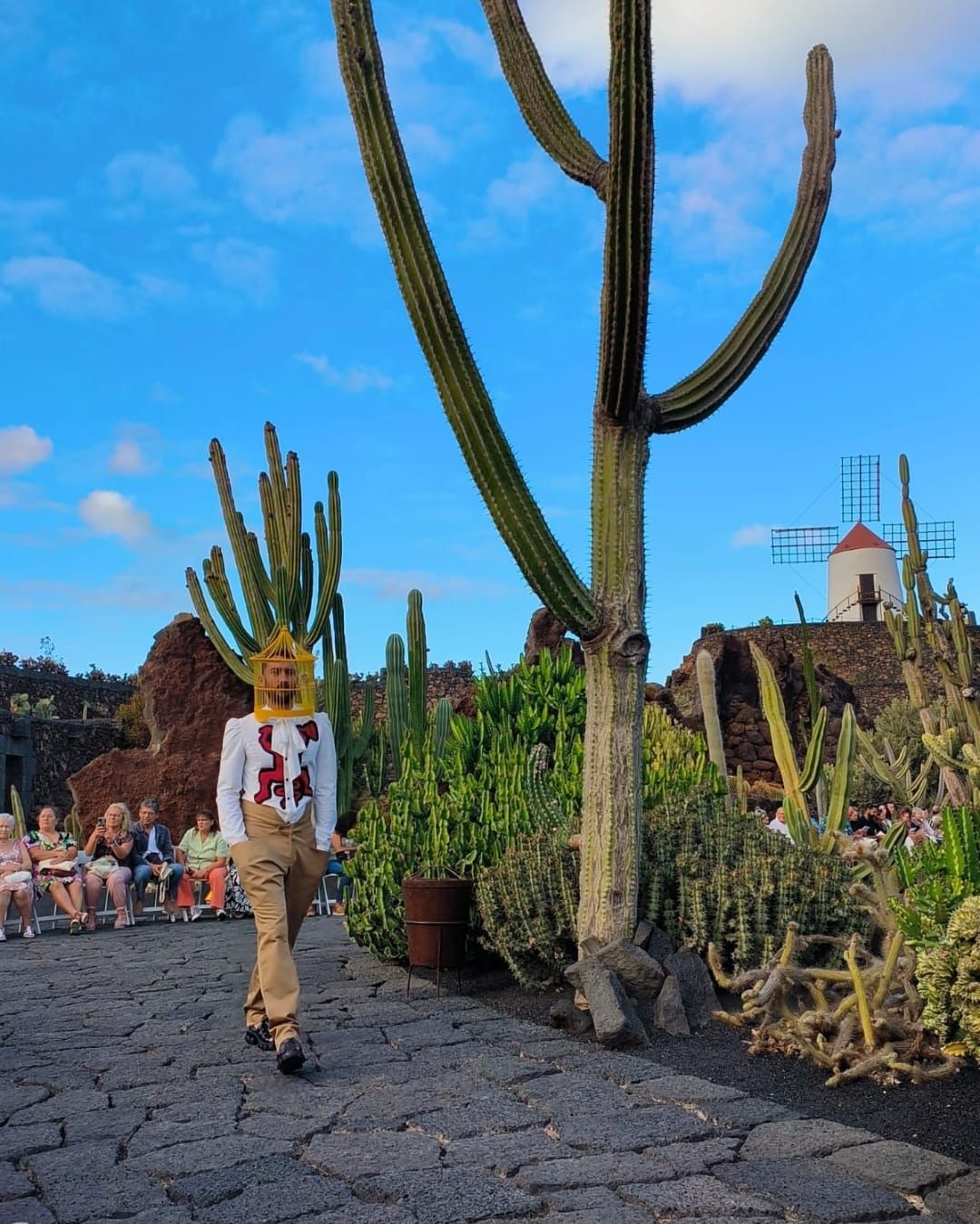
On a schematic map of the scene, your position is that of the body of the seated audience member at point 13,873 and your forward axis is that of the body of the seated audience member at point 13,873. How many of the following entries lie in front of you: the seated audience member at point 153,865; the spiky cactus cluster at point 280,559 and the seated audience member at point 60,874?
0

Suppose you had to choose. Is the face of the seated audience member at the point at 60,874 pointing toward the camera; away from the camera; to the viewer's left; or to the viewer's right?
toward the camera

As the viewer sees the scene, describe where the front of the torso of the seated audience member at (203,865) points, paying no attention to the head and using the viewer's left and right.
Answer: facing the viewer

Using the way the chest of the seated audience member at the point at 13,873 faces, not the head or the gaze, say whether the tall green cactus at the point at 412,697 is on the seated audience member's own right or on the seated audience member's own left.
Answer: on the seated audience member's own left

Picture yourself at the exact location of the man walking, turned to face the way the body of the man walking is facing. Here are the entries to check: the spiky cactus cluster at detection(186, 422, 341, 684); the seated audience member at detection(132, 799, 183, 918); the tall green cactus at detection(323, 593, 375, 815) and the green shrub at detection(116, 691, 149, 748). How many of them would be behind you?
4

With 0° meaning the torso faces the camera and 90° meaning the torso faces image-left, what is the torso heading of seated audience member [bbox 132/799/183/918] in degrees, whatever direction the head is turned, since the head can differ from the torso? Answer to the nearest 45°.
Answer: approximately 0°

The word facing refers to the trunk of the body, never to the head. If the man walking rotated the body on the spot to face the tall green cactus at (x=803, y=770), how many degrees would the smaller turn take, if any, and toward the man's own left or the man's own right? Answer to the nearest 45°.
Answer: approximately 135° to the man's own left

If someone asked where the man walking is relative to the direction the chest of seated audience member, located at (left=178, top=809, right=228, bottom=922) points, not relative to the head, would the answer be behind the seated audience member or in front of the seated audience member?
in front

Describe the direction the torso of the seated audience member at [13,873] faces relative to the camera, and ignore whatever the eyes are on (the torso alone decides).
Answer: toward the camera

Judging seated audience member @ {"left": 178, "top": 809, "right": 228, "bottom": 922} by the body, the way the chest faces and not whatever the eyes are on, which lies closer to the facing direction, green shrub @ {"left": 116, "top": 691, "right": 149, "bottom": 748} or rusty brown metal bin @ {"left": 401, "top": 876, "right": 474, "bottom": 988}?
the rusty brown metal bin

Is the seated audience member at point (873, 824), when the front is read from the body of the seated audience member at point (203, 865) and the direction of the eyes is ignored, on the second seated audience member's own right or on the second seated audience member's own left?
on the second seated audience member's own left

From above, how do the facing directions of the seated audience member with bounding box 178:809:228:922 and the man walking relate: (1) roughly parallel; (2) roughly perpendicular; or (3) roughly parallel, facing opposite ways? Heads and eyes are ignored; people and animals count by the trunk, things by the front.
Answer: roughly parallel

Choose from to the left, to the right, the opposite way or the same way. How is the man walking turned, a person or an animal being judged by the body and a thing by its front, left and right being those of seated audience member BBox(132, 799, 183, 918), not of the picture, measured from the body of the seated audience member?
the same way

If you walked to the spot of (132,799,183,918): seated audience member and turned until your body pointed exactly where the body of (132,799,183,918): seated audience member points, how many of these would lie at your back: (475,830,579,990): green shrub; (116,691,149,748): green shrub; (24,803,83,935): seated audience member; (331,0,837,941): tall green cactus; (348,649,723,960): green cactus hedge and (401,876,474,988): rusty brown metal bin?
1

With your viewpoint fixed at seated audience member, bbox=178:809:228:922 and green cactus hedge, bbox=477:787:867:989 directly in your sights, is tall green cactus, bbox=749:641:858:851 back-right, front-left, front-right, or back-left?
front-left

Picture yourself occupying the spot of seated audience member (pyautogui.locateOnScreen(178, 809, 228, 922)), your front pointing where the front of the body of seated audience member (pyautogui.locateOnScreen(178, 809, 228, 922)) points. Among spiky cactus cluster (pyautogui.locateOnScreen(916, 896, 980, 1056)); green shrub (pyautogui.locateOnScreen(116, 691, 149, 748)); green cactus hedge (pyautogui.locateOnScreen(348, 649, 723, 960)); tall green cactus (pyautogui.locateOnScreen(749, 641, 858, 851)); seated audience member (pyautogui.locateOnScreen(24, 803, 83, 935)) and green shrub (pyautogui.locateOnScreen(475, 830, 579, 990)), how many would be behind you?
1

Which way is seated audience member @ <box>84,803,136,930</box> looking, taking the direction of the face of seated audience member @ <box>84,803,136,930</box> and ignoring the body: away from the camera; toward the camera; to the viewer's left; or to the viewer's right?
toward the camera

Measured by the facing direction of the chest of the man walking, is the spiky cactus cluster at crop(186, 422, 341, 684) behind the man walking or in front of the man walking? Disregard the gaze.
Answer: behind

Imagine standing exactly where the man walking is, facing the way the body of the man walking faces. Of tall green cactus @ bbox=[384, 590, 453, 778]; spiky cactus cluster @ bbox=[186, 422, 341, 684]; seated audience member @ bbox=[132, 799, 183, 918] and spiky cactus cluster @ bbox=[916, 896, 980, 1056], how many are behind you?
3

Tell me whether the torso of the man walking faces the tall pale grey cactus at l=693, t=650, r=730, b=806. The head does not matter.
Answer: no
